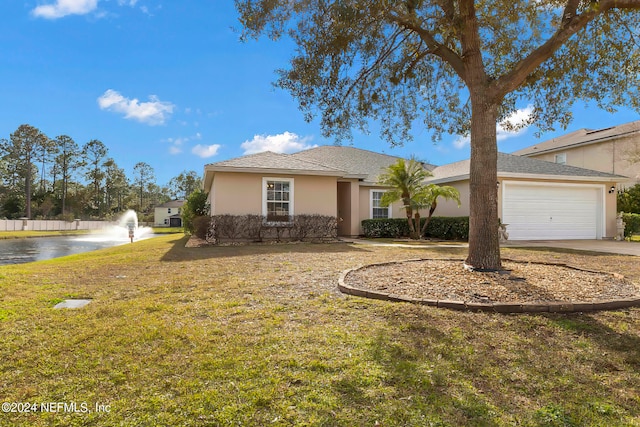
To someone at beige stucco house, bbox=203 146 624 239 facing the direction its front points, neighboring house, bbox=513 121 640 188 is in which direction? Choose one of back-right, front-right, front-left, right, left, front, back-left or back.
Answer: back-left

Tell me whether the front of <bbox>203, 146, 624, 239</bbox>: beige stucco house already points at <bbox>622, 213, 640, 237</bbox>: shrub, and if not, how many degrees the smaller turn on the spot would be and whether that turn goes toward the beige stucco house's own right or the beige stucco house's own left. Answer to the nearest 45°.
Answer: approximately 90° to the beige stucco house's own left

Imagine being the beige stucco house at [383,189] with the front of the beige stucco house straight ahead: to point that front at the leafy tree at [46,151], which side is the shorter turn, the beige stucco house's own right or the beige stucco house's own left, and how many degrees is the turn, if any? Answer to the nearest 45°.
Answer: approximately 135° to the beige stucco house's own right

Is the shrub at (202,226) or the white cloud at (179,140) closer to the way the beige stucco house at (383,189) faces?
the shrub

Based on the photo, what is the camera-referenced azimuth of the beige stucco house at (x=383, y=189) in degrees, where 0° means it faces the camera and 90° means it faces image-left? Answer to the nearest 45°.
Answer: approximately 0°
